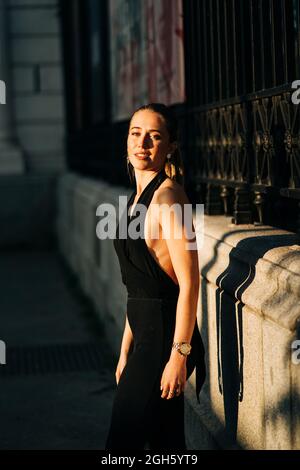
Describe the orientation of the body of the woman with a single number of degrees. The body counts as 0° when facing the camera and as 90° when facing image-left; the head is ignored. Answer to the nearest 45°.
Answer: approximately 45°

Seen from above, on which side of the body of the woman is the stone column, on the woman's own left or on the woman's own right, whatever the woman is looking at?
on the woman's own right
